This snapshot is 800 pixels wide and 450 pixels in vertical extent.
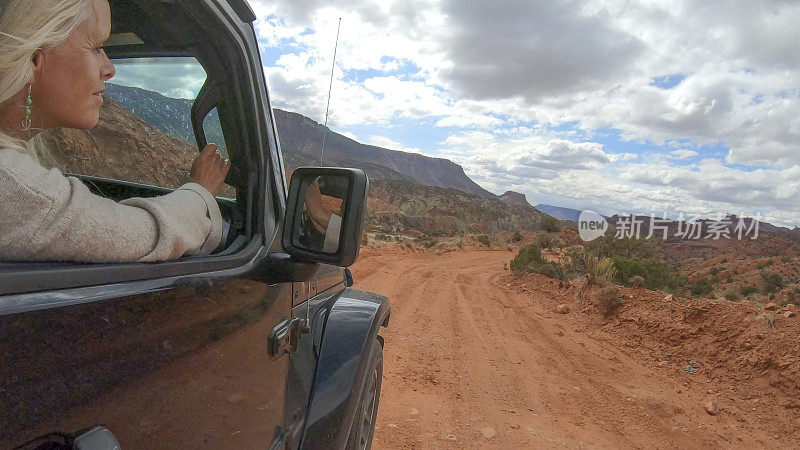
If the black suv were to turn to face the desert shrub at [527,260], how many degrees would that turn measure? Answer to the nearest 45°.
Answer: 0° — it already faces it

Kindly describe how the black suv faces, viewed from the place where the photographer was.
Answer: facing away from the viewer and to the right of the viewer

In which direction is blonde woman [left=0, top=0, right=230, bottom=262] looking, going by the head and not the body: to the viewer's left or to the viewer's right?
to the viewer's right

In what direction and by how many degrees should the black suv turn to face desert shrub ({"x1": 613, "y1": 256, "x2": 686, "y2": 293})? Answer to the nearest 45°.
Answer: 0° — it already faces it

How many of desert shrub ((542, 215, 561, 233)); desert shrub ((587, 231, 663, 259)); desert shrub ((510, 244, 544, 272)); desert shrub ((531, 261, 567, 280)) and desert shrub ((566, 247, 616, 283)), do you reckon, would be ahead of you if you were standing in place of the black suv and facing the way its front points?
5

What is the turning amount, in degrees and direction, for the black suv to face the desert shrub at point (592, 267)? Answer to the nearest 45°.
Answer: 0° — it already faces it

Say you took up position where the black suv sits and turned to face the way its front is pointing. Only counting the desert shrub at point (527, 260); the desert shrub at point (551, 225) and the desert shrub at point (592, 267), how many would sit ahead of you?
3

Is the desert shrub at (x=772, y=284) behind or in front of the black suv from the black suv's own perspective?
in front

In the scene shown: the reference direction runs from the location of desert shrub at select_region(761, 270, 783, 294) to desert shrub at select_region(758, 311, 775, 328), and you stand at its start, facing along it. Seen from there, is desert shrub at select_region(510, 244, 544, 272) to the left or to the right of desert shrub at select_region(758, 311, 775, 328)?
right

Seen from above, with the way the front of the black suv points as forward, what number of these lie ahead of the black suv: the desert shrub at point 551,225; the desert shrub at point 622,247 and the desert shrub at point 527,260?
3

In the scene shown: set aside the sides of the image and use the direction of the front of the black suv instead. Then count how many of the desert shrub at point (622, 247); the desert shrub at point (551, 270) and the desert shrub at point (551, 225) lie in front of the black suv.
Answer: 3

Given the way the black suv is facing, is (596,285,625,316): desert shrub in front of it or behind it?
in front

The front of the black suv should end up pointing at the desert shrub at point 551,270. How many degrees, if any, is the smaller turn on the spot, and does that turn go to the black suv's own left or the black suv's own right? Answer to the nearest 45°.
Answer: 0° — it already faces it
